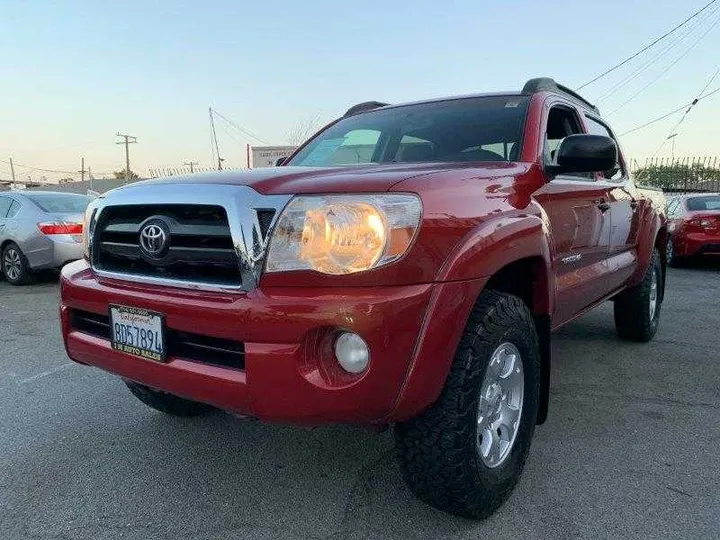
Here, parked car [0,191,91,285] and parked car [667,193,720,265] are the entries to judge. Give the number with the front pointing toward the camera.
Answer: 0

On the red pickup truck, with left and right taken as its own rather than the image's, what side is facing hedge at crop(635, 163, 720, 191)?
back

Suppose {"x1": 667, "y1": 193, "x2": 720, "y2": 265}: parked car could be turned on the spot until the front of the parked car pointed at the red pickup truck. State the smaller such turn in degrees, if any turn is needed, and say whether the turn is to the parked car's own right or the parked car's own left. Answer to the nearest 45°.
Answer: approximately 135° to the parked car's own left

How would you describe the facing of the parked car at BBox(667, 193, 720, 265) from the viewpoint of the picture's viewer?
facing away from the viewer and to the left of the viewer

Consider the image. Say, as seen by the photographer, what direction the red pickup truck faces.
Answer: facing the viewer and to the left of the viewer

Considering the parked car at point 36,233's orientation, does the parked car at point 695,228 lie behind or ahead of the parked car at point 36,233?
behind

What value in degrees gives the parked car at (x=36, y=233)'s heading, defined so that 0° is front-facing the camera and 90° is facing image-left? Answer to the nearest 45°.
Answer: approximately 135°

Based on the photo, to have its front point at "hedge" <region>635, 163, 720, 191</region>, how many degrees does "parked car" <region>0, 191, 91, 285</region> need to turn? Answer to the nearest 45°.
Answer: approximately 135° to its right

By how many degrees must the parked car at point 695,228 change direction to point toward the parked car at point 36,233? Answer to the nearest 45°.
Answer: approximately 90° to its left

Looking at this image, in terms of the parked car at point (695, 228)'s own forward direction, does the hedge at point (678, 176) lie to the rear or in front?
in front
